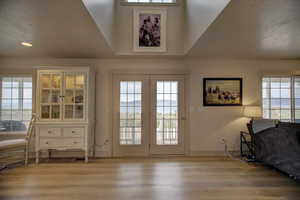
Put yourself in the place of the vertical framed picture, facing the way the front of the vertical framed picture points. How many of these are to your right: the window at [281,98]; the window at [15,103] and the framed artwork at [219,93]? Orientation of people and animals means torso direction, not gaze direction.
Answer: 1

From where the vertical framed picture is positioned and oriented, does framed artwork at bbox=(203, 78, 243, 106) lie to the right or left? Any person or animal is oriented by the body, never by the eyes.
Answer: on its left

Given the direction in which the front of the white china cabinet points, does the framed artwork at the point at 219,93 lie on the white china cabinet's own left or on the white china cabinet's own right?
on the white china cabinet's own left

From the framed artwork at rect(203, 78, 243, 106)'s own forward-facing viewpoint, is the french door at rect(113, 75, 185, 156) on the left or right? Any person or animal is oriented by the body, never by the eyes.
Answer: on its right

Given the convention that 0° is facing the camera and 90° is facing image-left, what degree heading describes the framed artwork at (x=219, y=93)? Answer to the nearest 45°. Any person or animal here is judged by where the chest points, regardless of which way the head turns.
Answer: approximately 0°

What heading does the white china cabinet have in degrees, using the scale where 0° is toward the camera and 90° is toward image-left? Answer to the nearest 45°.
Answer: approximately 0°

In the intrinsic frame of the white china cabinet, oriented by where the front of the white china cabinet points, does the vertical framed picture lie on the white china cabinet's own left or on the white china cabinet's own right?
on the white china cabinet's own left

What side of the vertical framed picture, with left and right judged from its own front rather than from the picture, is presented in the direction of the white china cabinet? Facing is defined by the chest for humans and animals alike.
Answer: right

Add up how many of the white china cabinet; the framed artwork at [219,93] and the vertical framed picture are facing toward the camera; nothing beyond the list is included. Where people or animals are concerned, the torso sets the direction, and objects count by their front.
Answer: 3

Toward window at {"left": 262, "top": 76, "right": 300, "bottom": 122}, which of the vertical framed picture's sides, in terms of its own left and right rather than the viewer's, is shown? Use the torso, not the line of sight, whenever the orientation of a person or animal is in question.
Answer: left

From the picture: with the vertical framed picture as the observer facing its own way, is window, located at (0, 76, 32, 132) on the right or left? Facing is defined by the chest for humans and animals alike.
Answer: on its right
